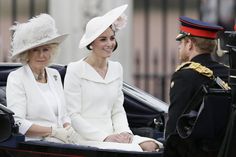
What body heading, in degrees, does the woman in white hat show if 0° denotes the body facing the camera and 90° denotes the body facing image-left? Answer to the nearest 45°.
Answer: approximately 315°

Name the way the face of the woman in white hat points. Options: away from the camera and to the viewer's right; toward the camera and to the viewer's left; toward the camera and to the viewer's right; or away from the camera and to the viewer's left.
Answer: toward the camera and to the viewer's right

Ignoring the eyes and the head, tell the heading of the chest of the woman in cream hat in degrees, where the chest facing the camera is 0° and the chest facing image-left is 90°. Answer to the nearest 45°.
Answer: approximately 315°
